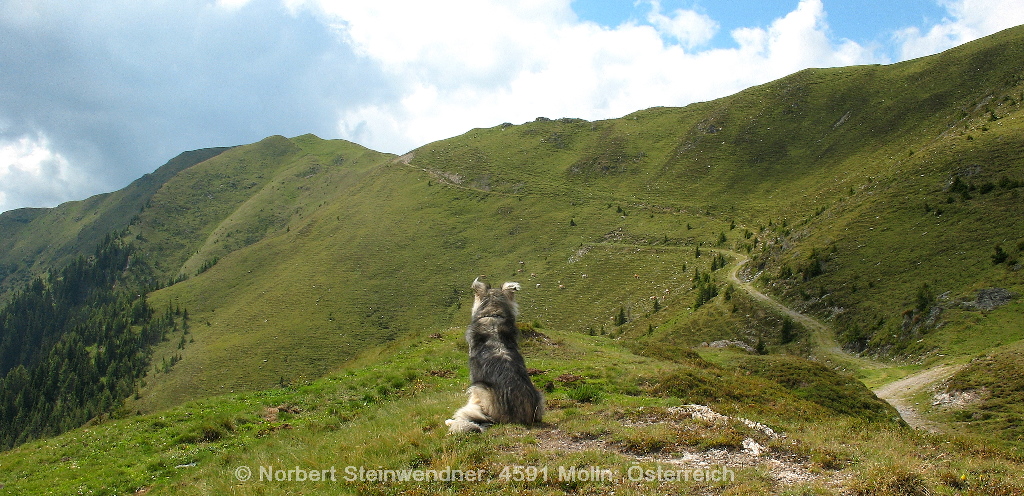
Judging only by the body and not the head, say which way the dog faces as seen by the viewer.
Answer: away from the camera

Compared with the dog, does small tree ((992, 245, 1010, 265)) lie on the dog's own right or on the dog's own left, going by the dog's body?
on the dog's own right
